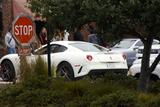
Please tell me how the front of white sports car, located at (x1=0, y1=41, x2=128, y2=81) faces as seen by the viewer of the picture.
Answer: facing away from the viewer and to the left of the viewer

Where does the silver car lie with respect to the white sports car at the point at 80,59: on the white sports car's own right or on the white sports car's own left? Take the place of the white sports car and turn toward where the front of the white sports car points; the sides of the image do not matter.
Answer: on the white sports car's own right

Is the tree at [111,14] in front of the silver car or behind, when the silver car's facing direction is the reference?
in front

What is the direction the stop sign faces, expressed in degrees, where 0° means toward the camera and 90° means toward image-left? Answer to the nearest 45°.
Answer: approximately 0°

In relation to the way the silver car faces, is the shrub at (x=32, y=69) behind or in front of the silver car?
in front

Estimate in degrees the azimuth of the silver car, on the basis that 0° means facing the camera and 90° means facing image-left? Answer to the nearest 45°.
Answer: approximately 45°

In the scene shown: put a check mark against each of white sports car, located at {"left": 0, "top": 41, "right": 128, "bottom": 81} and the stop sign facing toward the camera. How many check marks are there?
1

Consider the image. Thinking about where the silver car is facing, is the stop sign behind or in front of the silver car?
in front

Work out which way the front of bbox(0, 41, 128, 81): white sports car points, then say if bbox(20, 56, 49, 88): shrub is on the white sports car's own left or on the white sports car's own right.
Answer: on the white sports car's own left

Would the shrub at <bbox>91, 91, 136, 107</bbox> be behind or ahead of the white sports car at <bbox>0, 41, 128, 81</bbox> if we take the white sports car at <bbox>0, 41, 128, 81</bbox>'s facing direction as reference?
behind

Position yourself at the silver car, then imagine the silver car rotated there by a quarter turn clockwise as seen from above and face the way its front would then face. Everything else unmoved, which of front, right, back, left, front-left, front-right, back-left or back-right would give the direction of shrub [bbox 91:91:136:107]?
back-left
